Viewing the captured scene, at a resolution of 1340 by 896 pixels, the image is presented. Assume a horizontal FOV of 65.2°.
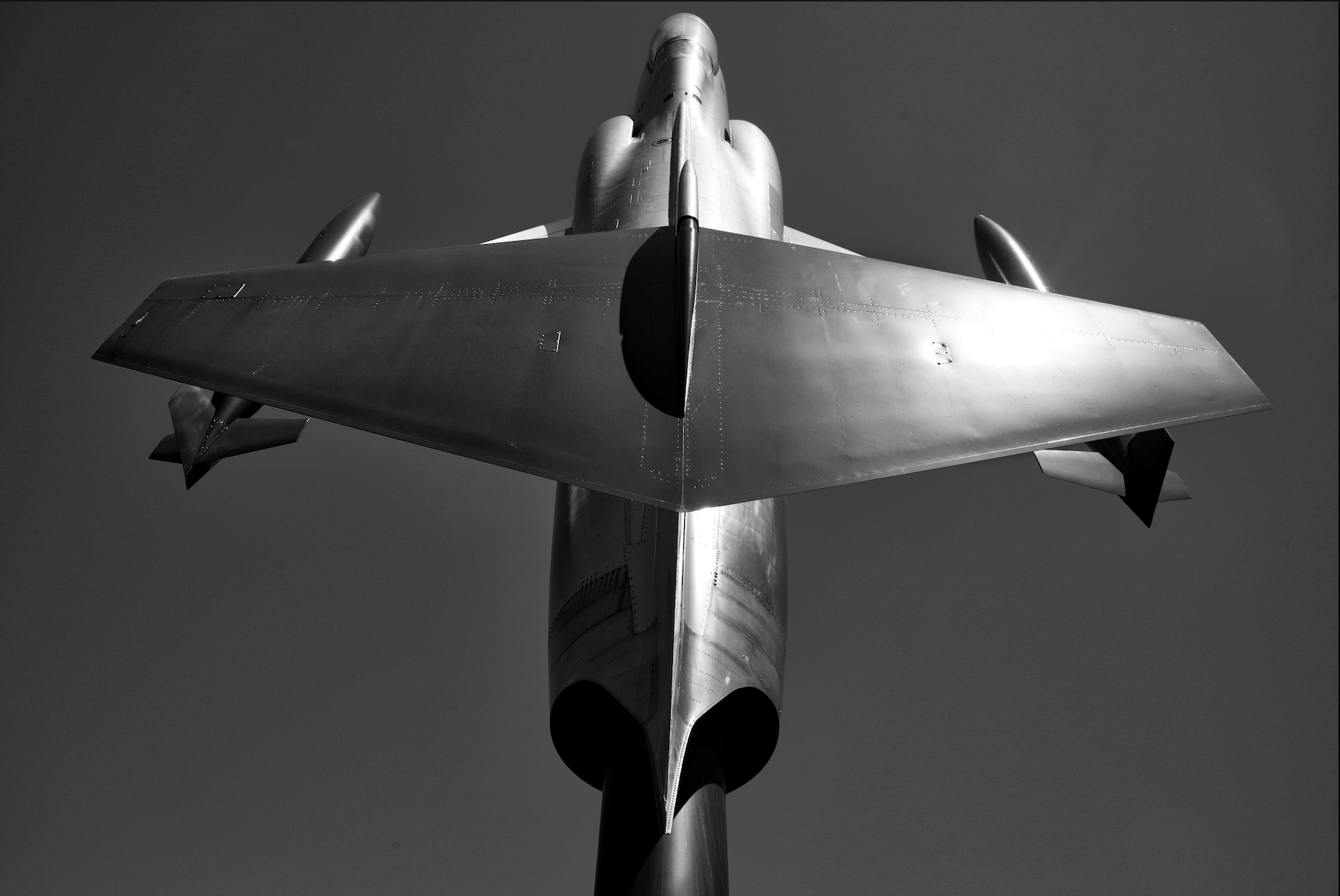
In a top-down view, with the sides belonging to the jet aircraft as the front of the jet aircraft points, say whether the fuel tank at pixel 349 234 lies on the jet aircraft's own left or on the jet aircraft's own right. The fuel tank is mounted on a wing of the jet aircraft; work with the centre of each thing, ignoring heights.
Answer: on the jet aircraft's own left

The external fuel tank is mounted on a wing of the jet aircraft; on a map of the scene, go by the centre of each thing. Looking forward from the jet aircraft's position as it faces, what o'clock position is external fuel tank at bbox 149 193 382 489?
The external fuel tank is roughly at 10 o'clock from the jet aircraft.

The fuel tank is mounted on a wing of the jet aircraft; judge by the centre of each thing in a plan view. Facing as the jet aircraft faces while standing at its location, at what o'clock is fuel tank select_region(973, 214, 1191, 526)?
The fuel tank is roughly at 2 o'clock from the jet aircraft.

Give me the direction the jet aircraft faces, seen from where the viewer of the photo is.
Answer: facing away from the viewer
